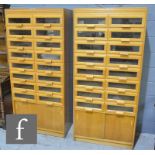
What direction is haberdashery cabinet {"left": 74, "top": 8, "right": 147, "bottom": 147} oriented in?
toward the camera

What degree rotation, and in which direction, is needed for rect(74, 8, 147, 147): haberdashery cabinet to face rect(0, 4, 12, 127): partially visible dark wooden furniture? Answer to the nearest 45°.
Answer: approximately 90° to its right

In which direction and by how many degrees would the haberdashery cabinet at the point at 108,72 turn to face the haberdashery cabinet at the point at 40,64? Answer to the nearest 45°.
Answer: approximately 90° to its right

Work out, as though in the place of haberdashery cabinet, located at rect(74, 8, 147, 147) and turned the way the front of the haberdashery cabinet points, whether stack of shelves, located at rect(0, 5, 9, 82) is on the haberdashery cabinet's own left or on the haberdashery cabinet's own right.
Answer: on the haberdashery cabinet's own right
